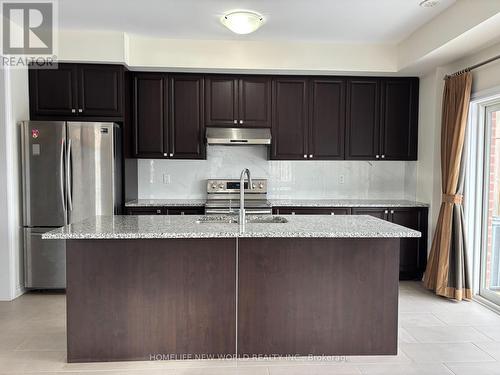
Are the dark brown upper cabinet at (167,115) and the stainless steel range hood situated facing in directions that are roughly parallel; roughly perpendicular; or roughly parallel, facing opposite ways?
roughly parallel

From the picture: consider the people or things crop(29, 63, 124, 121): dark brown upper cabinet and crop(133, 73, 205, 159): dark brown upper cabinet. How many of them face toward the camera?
2

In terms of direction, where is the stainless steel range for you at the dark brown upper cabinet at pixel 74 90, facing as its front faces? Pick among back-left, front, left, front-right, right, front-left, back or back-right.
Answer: left

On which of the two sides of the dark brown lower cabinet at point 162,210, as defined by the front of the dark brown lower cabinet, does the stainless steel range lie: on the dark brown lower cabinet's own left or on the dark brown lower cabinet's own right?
on the dark brown lower cabinet's own left

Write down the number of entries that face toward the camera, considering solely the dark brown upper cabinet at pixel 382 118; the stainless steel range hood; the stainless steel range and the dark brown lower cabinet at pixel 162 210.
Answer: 4

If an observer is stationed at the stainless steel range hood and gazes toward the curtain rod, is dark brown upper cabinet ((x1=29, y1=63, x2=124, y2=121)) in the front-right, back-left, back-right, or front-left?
back-right

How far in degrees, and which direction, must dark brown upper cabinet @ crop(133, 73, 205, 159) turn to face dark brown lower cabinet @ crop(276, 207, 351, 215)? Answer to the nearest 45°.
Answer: approximately 90° to its left

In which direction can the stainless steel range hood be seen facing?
toward the camera

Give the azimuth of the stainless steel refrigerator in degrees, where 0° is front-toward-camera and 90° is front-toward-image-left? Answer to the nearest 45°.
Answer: approximately 0°

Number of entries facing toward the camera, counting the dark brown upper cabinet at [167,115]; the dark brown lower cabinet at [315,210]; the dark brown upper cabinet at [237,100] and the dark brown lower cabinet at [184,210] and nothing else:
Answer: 4

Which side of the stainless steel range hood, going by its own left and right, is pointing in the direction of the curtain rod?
left

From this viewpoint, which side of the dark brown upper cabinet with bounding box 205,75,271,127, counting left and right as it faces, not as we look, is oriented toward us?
front

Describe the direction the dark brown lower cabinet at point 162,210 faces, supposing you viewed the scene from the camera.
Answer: facing the viewer

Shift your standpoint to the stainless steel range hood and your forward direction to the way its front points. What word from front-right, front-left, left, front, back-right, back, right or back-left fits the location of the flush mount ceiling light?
front
